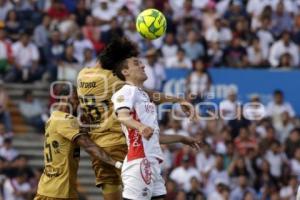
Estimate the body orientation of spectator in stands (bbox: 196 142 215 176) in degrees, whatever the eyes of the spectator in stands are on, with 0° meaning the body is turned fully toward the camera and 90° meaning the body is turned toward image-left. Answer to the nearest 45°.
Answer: approximately 0°

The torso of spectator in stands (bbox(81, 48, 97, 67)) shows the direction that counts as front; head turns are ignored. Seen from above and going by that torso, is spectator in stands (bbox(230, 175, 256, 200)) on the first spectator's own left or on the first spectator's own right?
on the first spectator's own left

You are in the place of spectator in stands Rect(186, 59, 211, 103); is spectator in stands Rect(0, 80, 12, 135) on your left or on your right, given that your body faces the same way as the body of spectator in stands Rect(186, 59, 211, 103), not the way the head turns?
on your right

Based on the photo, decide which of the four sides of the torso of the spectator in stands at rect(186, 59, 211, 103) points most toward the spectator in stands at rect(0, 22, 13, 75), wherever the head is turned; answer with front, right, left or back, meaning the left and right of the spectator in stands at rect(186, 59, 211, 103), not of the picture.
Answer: right

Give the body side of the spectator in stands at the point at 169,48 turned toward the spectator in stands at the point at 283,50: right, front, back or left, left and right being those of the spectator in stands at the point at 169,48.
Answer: left
